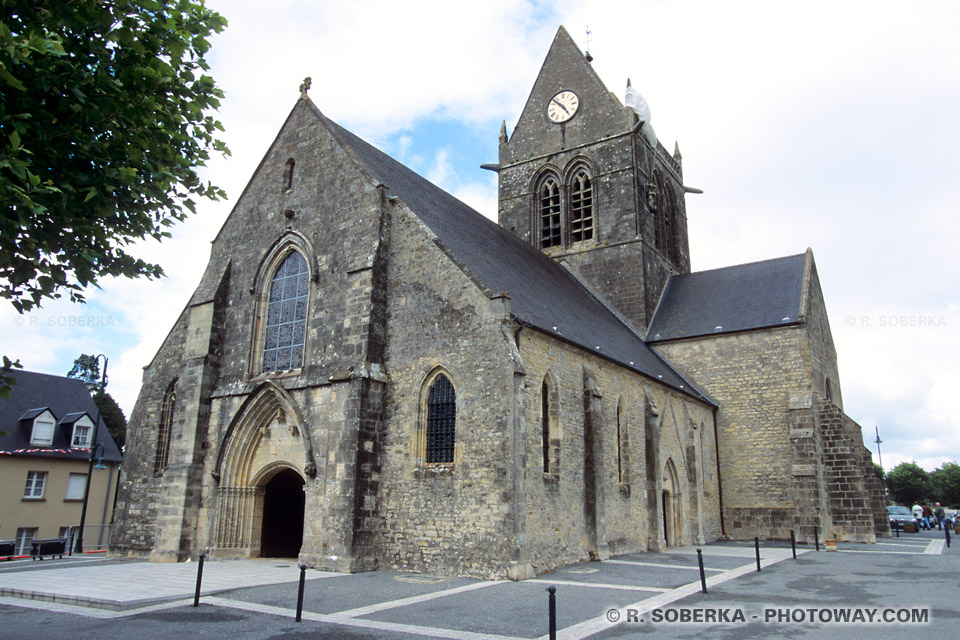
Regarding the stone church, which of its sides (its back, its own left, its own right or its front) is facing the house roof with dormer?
right

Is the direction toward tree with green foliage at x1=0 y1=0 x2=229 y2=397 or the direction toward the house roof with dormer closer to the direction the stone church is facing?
the tree with green foliage

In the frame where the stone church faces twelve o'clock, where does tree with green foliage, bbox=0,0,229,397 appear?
The tree with green foliage is roughly at 11 o'clock from the stone church.

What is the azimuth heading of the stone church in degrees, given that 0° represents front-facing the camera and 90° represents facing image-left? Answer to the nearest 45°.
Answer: approximately 45°
